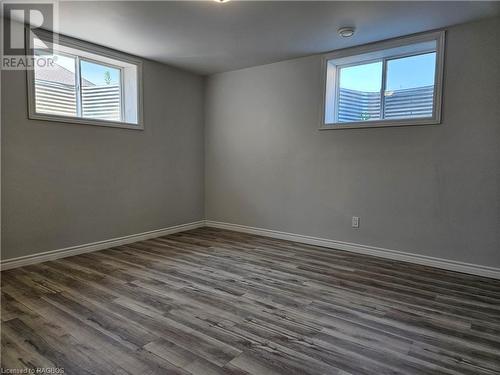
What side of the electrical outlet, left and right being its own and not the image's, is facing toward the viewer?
front

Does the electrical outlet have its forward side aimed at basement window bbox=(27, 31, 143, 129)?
no

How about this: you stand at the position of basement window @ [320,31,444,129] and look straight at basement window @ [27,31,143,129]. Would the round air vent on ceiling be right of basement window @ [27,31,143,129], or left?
left
